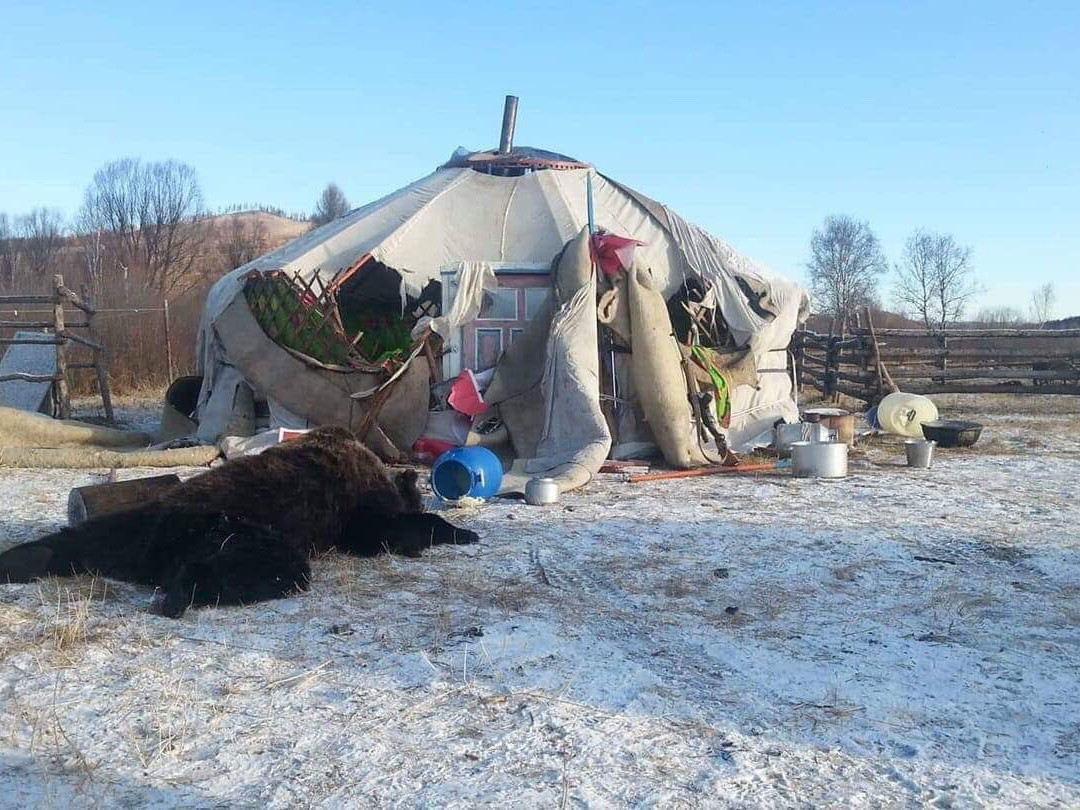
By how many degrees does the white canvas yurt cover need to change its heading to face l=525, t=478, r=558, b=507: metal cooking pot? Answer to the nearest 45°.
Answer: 0° — it already faces it

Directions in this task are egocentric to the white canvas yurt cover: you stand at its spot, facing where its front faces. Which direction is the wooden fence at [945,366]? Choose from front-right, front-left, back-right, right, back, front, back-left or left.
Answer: back-left

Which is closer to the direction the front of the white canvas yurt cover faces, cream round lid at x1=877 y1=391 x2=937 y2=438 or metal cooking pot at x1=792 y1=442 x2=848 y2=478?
the metal cooking pot

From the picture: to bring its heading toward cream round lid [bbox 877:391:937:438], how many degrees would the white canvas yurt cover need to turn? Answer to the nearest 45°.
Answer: approximately 90° to its left

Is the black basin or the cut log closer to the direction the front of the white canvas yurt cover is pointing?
the cut log

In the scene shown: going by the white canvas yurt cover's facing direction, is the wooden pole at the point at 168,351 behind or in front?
behind

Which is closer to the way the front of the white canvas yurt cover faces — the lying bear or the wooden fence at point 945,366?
the lying bear

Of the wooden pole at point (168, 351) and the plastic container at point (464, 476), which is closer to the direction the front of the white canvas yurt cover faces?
the plastic container

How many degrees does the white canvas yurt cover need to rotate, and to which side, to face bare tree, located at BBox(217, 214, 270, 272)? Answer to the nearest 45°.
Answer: approximately 180°

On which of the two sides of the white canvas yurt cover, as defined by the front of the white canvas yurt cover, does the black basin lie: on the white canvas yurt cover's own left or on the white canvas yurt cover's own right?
on the white canvas yurt cover's own left

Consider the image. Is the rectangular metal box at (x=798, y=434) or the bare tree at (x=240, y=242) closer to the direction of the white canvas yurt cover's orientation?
the rectangular metal box

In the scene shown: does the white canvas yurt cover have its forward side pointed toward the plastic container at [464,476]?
yes

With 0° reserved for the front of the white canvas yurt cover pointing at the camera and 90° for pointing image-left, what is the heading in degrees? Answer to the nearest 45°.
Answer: approximately 0°

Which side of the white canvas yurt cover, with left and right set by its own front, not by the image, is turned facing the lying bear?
front
